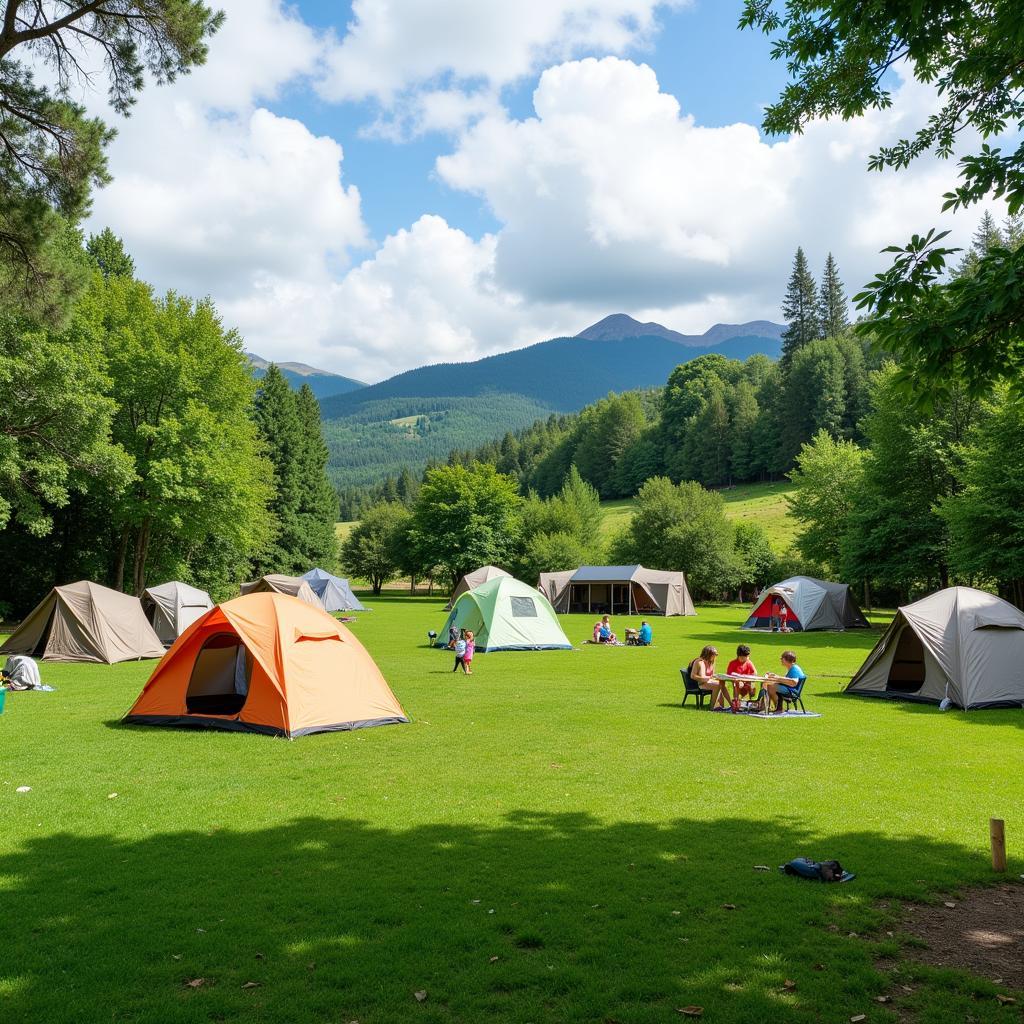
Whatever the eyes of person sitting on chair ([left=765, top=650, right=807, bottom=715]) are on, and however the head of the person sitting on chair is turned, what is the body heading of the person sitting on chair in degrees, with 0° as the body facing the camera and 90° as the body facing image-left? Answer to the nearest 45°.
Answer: approximately 90°

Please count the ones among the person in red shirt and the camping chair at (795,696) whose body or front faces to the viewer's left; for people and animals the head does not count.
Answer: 1

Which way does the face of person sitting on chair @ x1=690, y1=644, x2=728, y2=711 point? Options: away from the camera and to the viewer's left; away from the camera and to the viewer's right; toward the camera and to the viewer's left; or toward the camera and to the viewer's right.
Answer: toward the camera and to the viewer's right

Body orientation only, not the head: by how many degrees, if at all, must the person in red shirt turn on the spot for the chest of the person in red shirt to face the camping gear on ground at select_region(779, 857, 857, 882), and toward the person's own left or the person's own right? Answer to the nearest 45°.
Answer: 0° — they already face it

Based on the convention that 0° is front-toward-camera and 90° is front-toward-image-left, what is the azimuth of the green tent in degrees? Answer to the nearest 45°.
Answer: approximately 45°

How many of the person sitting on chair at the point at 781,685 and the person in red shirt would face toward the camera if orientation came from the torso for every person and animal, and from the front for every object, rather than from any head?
1

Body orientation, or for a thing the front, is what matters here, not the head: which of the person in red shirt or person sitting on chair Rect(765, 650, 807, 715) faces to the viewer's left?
the person sitting on chair

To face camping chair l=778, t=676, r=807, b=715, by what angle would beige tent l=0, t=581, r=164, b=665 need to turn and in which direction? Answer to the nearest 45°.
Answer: approximately 90° to its left
